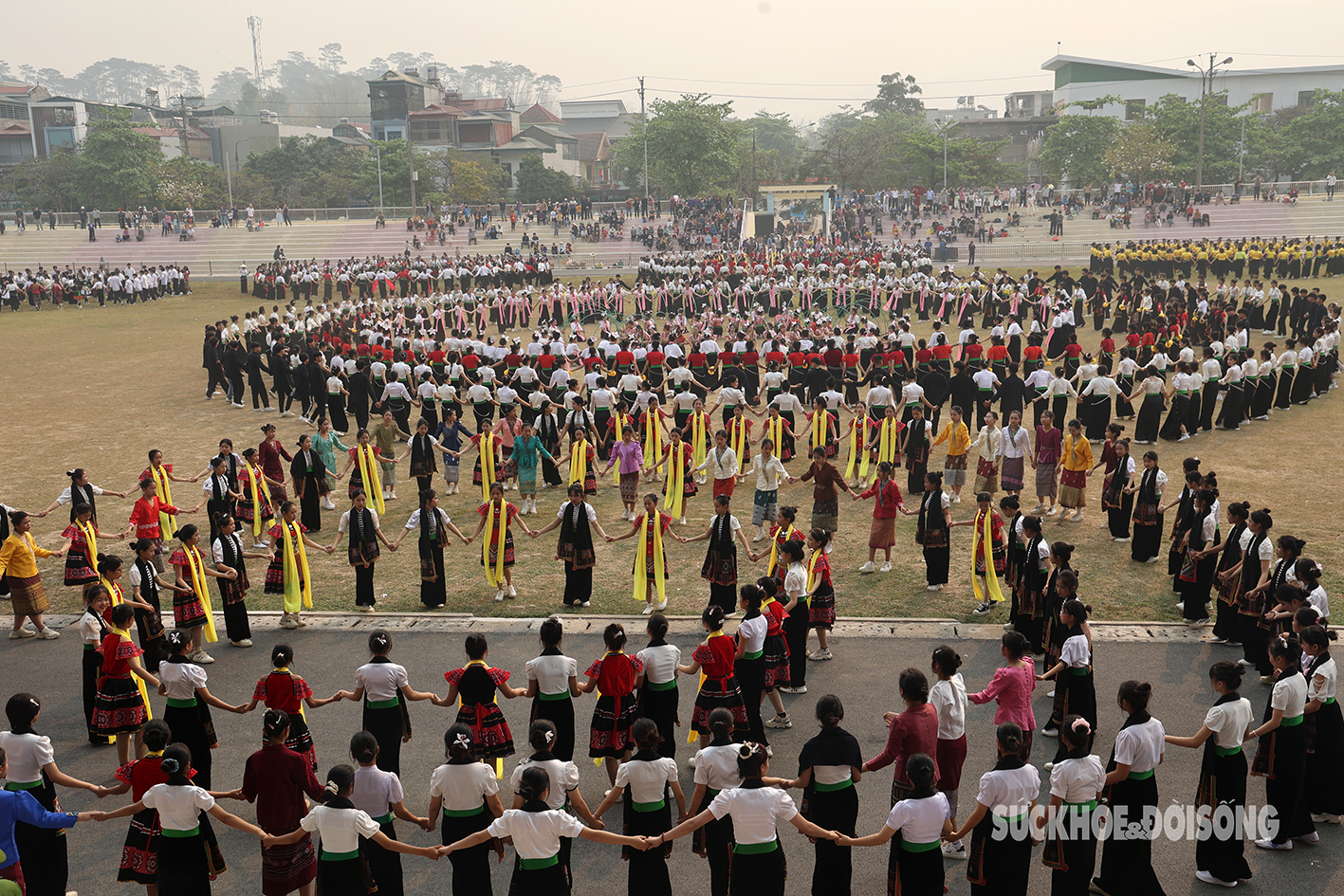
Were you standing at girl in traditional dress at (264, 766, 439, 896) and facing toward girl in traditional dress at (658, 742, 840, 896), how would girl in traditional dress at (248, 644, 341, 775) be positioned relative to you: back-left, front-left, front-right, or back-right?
back-left

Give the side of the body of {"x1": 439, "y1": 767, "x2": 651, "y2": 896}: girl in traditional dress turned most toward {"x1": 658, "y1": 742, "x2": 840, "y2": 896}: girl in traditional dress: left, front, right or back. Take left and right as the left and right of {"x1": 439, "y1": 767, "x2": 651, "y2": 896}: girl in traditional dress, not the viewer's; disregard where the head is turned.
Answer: right

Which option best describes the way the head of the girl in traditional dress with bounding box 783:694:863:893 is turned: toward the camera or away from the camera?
away from the camera

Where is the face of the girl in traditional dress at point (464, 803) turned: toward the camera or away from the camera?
away from the camera

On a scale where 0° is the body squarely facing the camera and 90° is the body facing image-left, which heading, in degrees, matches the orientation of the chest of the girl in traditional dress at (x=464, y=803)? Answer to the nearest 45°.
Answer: approximately 180°

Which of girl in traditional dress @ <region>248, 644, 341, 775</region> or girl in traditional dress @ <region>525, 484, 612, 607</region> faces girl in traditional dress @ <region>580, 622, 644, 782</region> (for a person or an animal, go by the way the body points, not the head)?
girl in traditional dress @ <region>525, 484, 612, 607</region>

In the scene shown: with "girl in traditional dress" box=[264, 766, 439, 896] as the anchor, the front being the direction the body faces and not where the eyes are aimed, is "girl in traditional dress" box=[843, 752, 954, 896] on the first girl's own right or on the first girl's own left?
on the first girl's own right

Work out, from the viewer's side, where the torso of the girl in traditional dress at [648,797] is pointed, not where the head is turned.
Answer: away from the camera
